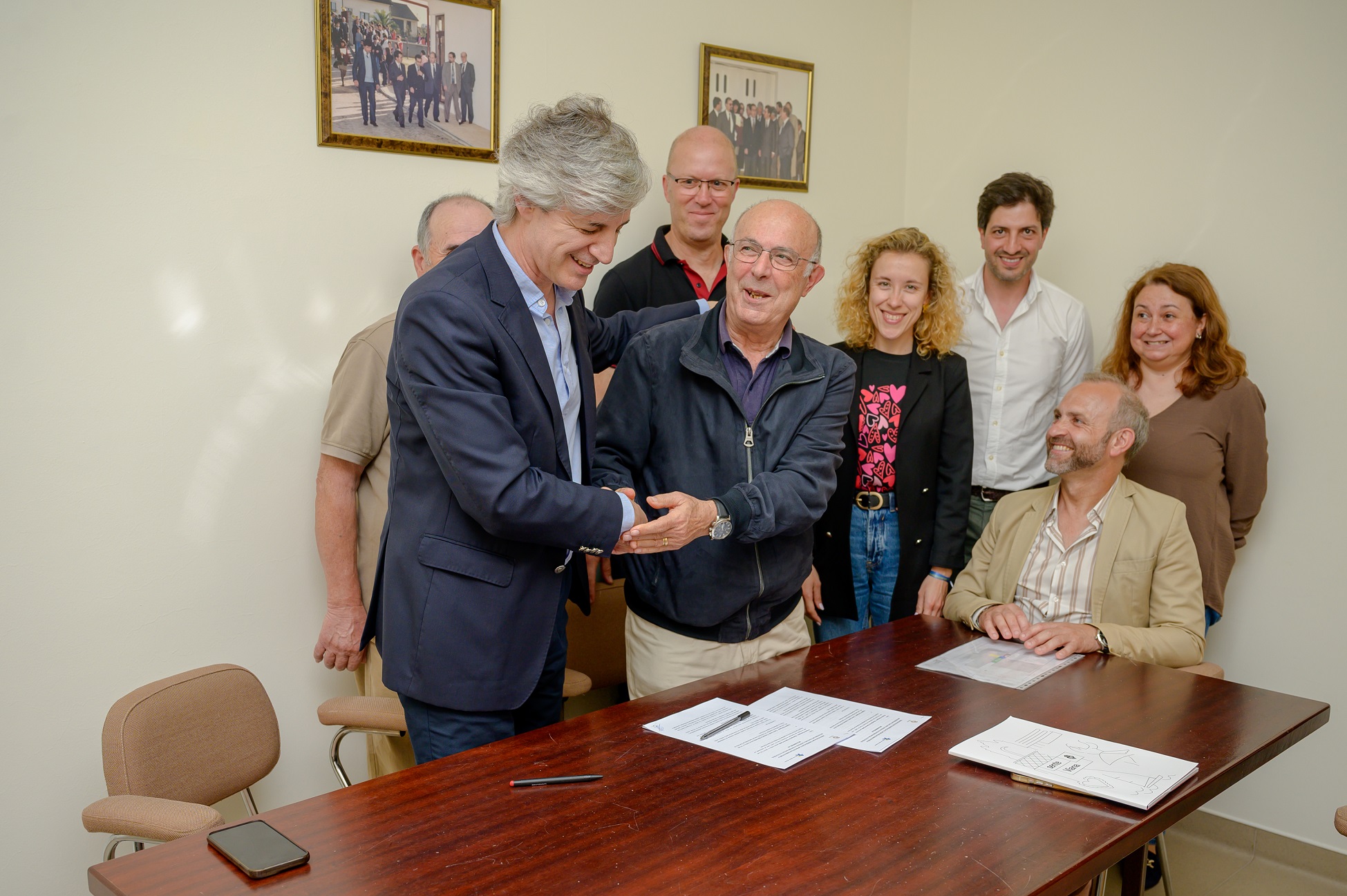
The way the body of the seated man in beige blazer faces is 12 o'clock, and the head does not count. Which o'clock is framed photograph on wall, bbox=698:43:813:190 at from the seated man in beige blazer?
The framed photograph on wall is roughly at 3 o'clock from the seated man in beige blazer.

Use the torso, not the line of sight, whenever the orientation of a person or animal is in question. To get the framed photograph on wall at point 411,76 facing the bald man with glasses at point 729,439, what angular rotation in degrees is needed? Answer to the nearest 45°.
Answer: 0° — it already faces them

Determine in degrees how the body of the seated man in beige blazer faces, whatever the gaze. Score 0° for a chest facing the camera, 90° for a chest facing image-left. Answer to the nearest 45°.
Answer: approximately 45°

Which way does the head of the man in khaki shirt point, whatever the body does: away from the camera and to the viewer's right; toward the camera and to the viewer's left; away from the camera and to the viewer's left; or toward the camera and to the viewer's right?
toward the camera and to the viewer's right

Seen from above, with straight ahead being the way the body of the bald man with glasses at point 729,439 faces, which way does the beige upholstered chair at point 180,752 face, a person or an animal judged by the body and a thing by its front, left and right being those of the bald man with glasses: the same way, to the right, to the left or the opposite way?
to the left

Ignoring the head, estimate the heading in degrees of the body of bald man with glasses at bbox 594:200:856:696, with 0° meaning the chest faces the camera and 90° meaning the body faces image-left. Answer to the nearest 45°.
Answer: approximately 0°
